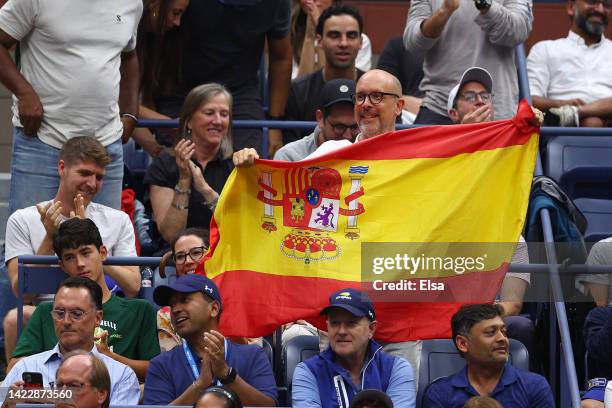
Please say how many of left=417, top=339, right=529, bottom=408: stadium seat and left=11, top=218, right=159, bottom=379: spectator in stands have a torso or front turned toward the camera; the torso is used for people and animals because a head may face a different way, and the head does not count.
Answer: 2

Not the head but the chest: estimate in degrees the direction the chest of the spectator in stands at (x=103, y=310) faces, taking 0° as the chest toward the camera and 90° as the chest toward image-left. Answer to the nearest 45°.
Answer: approximately 0°

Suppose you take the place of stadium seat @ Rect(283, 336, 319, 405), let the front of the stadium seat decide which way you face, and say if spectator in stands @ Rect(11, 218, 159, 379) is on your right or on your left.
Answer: on your right

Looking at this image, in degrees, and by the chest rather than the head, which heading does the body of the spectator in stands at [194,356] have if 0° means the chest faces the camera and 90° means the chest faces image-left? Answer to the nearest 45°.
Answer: approximately 0°

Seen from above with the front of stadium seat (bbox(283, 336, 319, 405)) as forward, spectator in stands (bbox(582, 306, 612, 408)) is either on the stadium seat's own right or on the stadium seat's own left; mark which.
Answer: on the stadium seat's own left
